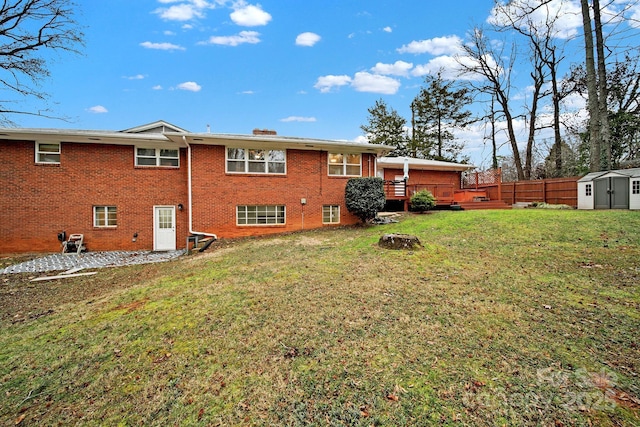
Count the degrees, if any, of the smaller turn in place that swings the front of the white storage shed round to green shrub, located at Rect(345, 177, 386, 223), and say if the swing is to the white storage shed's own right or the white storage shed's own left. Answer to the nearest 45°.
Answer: approximately 45° to the white storage shed's own right

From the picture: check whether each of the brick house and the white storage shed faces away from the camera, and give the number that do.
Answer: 1

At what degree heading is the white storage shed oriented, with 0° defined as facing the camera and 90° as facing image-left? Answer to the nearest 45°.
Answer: approximately 0°

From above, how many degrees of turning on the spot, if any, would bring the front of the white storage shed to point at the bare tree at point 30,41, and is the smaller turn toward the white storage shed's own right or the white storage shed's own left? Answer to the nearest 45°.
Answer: approximately 45° to the white storage shed's own right

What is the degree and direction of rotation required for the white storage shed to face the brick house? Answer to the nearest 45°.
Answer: approximately 45° to its right

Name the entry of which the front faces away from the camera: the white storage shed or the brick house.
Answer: the brick house

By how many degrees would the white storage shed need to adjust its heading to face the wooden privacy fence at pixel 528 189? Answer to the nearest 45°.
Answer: approximately 135° to its right

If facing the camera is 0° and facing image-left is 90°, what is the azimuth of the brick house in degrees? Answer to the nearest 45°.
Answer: approximately 180°
